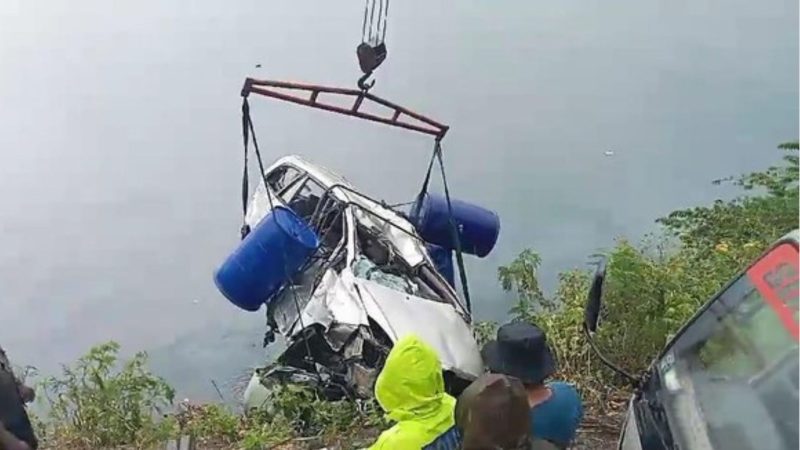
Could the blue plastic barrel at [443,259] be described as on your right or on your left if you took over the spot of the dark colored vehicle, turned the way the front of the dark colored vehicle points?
on your right

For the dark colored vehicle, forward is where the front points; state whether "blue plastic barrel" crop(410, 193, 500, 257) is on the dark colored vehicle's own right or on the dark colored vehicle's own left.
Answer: on the dark colored vehicle's own right

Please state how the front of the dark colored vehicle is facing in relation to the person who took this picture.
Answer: facing the viewer and to the left of the viewer

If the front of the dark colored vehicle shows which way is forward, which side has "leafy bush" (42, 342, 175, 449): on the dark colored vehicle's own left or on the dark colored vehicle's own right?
on the dark colored vehicle's own right

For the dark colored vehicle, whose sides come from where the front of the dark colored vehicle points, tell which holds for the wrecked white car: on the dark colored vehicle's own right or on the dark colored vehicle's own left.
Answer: on the dark colored vehicle's own right

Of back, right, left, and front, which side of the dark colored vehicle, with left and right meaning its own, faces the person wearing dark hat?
right

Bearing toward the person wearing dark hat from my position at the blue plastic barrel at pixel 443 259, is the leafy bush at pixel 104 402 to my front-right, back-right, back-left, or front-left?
front-right
